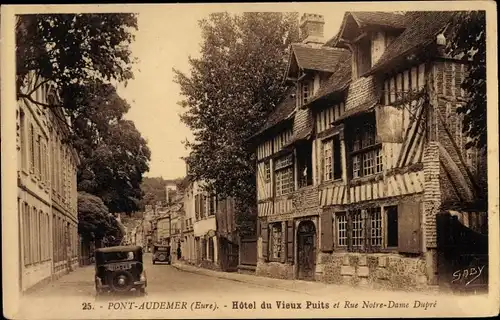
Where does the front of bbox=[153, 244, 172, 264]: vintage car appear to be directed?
away from the camera

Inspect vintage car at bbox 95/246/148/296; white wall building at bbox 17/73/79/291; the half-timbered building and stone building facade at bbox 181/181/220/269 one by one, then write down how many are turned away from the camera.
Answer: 1

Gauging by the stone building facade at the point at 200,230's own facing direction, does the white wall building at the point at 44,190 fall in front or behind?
in front

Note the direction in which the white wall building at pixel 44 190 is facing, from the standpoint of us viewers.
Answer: facing to the right of the viewer

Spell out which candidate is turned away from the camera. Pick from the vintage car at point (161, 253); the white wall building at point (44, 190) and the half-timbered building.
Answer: the vintage car

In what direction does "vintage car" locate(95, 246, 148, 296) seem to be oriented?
away from the camera

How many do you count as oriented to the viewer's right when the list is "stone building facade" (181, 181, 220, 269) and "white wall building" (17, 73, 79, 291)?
1

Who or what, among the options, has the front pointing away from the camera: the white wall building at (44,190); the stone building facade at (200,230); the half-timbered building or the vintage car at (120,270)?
the vintage car
